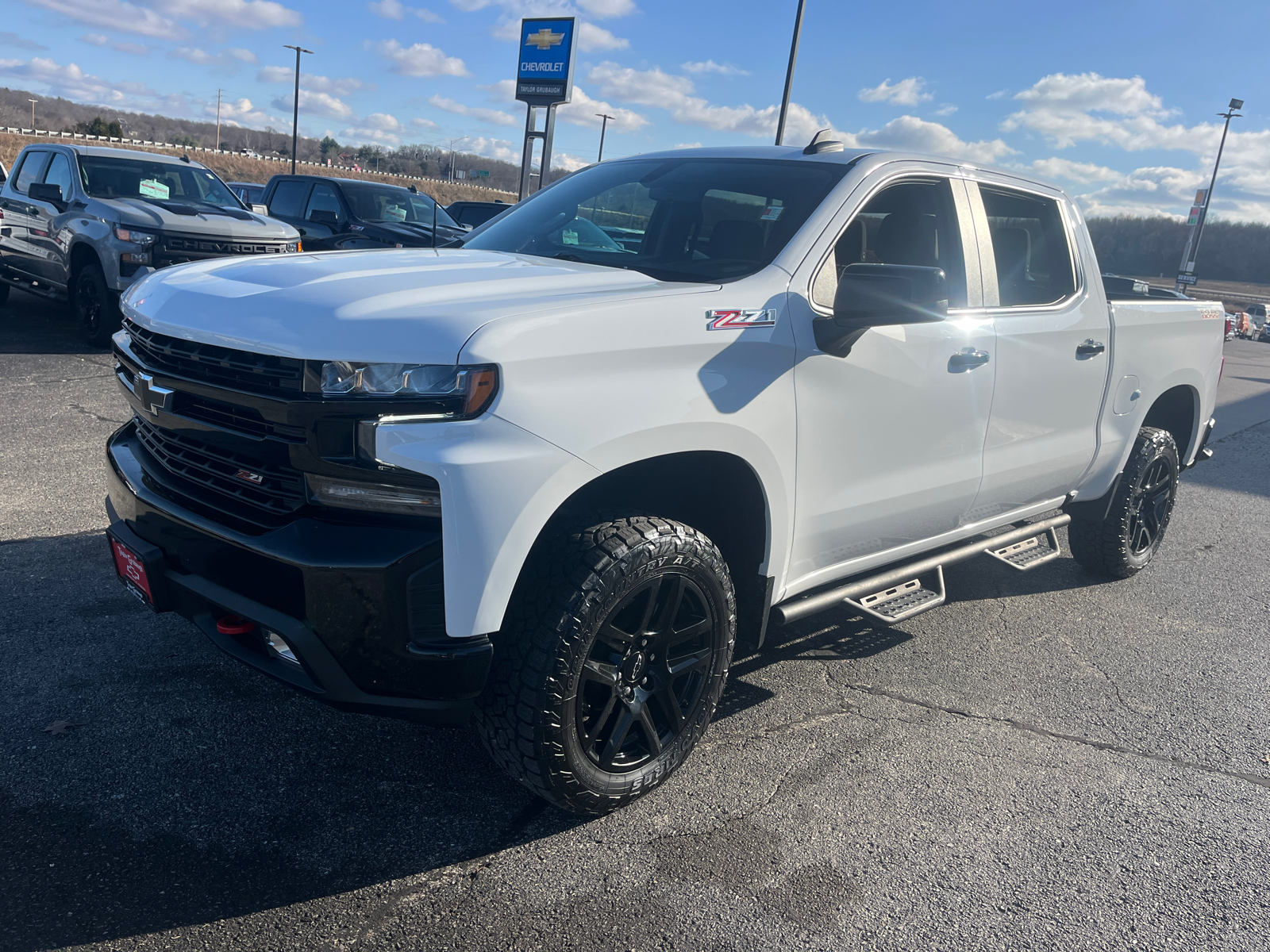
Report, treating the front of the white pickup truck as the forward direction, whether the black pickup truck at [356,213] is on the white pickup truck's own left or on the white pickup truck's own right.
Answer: on the white pickup truck's own right

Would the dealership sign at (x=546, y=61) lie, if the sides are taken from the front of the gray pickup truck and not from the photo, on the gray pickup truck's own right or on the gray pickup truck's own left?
on the gray pickup truck's own left

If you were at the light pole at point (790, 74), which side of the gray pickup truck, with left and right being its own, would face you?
left

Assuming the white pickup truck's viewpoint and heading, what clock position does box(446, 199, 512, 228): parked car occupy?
The parked car is roughly at 4 o'clock from the white pickup truck.

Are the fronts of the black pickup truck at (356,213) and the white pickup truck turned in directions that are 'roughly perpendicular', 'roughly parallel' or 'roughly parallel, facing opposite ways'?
roughly perpendicular

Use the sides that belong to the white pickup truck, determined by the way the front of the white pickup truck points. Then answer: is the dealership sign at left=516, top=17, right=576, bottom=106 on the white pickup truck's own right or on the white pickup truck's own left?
on the white pickup truck's own right

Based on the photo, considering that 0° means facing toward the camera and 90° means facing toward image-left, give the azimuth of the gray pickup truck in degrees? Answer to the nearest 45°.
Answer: approximately 315°

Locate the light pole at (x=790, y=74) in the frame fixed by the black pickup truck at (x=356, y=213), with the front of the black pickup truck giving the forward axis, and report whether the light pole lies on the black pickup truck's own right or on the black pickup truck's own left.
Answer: on the black pickup truck's own left

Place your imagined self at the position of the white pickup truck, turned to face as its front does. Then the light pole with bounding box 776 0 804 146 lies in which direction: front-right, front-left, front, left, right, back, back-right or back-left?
back-right

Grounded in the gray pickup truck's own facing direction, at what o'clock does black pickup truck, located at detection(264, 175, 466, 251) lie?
The black pickup truck is roughly at 9 o'clock from the gray pickup truck.
